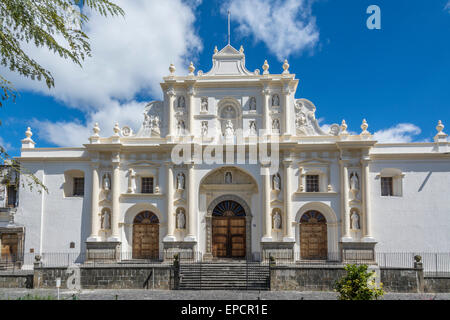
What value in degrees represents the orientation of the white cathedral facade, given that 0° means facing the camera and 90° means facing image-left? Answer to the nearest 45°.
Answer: approximately 0°
